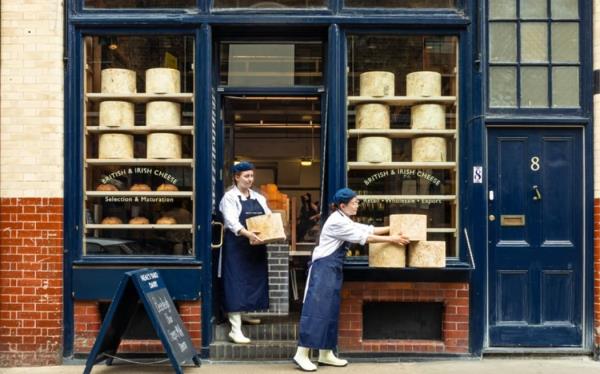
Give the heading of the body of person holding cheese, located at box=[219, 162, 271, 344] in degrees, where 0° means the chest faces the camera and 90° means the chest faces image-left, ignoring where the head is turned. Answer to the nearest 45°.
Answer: approximately 315°

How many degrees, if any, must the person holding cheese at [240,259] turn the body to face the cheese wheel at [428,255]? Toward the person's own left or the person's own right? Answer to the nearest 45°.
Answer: approximately 45° to the person's own left

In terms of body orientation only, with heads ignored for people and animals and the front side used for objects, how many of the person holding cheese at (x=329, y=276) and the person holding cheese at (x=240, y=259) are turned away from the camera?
0

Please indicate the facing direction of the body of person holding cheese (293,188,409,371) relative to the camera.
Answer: to the viewer's right

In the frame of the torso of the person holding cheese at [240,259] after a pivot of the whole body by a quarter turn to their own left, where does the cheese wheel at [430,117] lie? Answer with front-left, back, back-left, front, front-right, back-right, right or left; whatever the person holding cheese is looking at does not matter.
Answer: front-right

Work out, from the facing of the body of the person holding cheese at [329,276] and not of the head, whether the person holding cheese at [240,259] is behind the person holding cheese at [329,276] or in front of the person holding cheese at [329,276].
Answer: behind

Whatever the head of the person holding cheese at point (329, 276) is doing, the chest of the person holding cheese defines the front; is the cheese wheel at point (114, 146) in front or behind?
behind

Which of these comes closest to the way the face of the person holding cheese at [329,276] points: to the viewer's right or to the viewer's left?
to the viewer's right

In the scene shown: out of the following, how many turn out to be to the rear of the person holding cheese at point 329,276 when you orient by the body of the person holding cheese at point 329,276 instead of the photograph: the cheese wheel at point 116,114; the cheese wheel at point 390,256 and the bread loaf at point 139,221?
2
